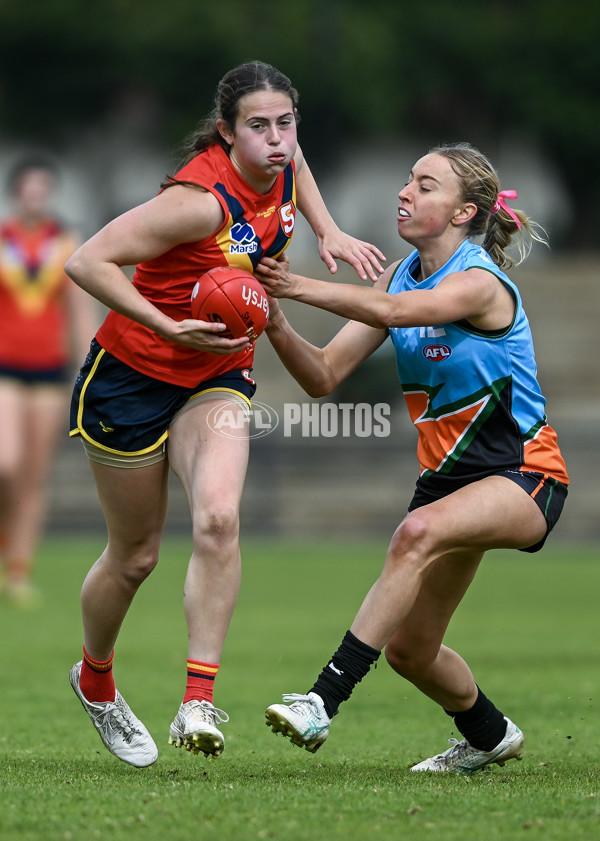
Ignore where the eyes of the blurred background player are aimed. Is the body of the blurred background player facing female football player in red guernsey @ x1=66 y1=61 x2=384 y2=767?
yes

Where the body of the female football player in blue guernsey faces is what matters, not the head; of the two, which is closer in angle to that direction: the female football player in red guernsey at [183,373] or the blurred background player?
the female football player in red guernsey

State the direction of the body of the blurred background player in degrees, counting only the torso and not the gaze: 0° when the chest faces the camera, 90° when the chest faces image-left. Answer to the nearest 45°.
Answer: approximately 0°

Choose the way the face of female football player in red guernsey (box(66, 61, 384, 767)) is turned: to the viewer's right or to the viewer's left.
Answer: to the viewer's right

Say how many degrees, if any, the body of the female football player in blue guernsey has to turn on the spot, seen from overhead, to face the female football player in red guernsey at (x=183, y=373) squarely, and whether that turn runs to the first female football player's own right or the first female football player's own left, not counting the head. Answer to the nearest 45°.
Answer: approximately 45° to the first female football player's own right

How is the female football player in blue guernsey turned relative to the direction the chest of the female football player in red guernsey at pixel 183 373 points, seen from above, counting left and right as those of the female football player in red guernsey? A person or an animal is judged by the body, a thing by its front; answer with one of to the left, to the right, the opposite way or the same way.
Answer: to the right

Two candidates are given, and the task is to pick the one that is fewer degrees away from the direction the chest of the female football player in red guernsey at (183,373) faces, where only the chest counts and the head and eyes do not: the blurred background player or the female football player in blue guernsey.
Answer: the female football player in blue guernsey

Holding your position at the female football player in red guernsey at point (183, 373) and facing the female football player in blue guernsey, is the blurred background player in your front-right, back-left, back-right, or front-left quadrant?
back-left

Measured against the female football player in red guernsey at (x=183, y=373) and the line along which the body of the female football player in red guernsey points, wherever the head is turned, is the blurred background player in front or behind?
behind

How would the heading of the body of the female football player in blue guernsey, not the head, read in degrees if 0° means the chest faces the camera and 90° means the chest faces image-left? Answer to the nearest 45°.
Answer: approximately 45°

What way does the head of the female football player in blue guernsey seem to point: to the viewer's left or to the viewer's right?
to the viewer's left
